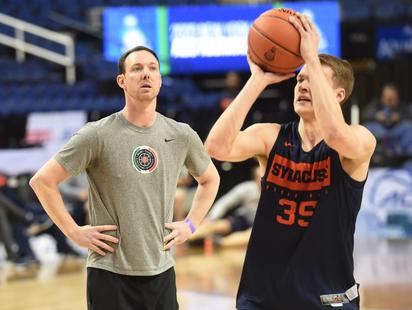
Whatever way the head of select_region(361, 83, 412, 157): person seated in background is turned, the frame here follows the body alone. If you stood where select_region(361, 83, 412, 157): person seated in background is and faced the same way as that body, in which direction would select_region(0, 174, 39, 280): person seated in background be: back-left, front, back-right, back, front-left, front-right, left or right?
front-right

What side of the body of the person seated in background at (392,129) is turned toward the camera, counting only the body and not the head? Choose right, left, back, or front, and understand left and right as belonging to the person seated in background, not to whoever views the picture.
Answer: front

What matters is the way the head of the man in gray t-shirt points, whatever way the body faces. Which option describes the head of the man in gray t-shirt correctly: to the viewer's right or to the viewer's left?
to the viewer's right

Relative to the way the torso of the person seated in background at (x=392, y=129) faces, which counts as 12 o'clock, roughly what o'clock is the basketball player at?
The basketball player is roughly at 12 o'clock from the person seated in background.

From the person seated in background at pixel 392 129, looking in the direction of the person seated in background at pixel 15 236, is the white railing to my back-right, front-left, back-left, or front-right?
front-right

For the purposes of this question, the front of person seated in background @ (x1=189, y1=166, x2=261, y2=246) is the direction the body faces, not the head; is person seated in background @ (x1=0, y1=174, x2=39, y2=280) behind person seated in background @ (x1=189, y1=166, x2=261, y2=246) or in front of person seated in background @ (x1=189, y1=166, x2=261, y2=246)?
in front

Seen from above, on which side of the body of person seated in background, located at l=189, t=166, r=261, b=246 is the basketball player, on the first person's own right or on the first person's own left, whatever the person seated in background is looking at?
on the first person's own left

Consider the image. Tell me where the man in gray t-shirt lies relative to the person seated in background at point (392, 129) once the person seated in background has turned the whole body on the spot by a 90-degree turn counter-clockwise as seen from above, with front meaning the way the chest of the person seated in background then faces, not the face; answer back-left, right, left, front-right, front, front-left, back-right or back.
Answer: right

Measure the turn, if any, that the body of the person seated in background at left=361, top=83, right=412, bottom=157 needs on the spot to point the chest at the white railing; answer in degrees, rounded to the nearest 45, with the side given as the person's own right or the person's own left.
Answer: approximately 90° to the person's own right

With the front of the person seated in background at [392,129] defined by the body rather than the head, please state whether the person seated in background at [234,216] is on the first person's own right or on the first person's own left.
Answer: on the first person's own right
